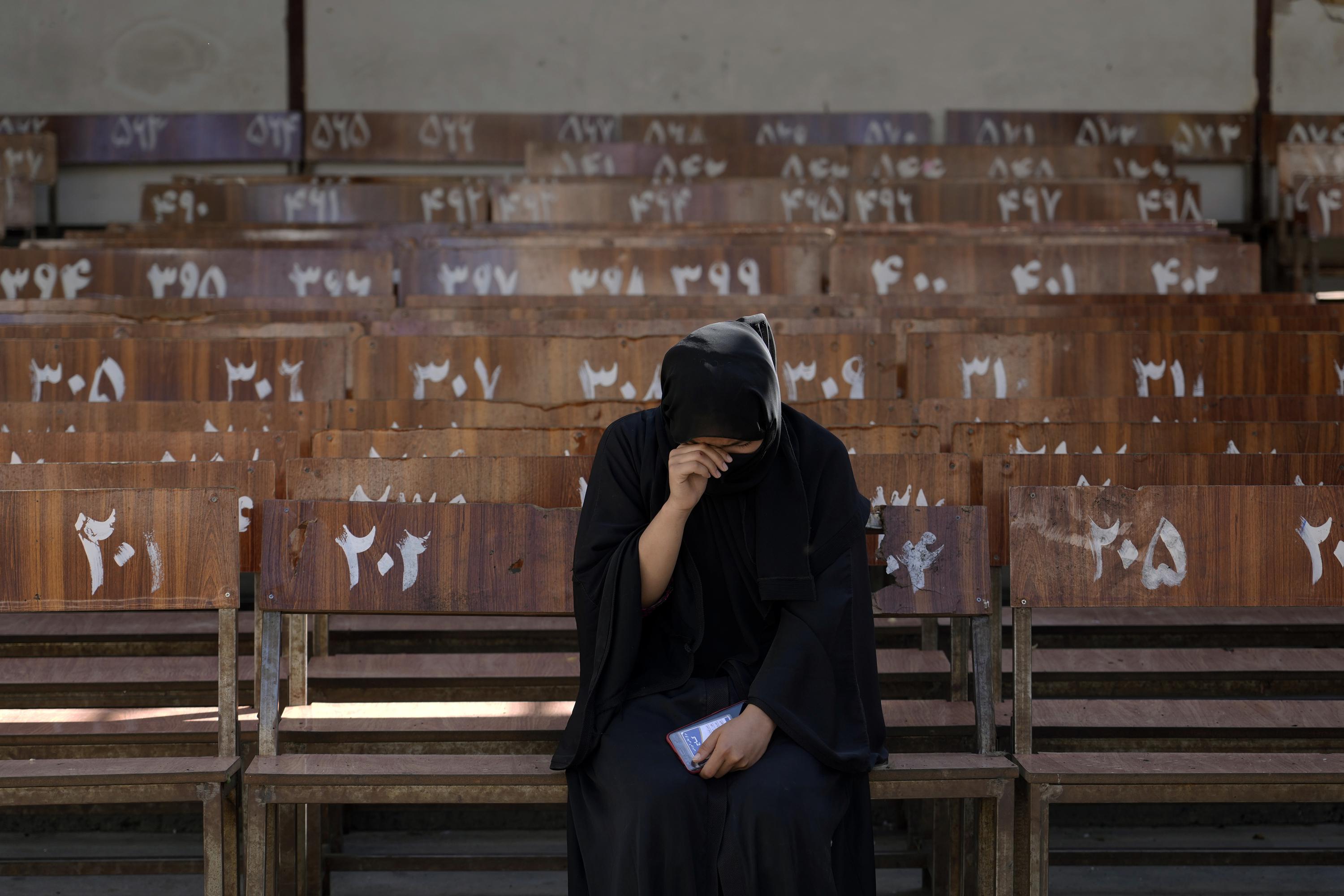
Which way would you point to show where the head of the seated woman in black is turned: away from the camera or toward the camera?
toward the camera

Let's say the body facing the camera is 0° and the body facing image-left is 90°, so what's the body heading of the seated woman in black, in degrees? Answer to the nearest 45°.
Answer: approximately 0°
